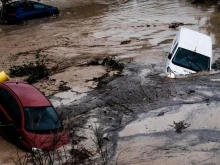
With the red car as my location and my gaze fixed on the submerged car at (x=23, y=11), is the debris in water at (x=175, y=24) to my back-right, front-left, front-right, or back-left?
front-right

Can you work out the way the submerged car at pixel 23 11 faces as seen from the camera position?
facing away from the viewer and to the right of the viewer

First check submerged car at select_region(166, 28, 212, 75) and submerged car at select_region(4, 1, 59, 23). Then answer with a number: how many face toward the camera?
1

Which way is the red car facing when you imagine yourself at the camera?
facing the viewer and to the right of the viewer

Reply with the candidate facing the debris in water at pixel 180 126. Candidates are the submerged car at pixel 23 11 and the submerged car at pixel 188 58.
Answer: the submerged car at pixel 188 58

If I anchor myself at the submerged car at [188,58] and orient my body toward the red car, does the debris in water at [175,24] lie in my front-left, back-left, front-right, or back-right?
back-right

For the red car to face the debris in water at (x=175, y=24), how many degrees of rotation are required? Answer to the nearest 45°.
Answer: approximately 90° to its left

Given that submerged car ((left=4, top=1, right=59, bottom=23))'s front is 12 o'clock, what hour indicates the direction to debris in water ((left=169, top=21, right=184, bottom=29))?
The debris in water is roughly at 2 o'clock from the submerged car.

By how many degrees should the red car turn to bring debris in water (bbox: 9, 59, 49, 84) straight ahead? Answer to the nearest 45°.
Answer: approximately 135° to its left

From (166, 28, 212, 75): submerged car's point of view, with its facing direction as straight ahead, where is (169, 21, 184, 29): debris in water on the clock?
The debris in water is roughly at 6 o'clock from the submerged car.

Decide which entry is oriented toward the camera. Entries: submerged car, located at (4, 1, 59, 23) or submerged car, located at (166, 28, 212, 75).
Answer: submerged car, located at (166, 28, 212, 75)

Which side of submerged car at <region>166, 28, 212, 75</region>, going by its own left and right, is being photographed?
front

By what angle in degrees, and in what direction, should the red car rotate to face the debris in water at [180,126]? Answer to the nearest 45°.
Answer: approximately 45° to its left

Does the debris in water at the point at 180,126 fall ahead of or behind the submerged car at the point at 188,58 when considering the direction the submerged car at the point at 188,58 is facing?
ahead

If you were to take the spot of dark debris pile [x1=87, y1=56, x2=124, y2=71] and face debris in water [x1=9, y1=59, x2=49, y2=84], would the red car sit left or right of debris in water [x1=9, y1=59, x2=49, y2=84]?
left

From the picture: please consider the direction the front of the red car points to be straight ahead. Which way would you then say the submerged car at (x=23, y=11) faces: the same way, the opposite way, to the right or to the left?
to the left
